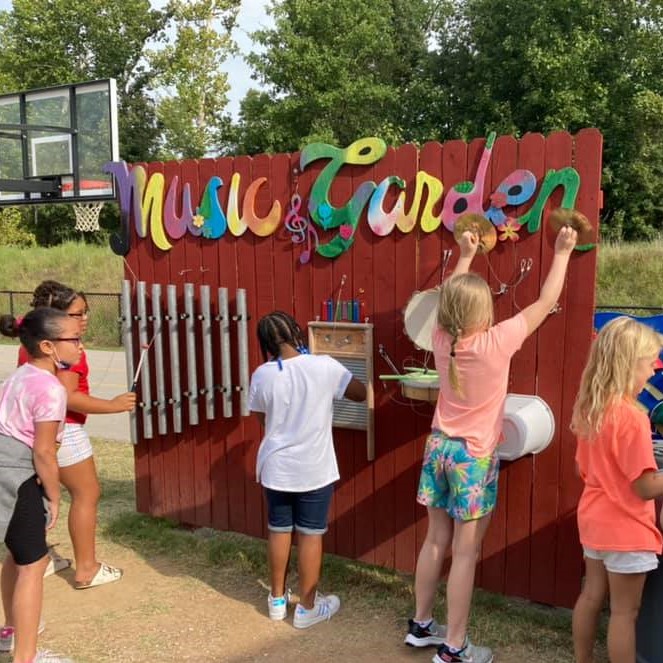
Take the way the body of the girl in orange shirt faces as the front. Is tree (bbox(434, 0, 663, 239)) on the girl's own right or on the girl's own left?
on the girl's own left

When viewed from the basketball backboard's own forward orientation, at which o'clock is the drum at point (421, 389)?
The drum is roughly at 4 o'clock from the basketball backboard.

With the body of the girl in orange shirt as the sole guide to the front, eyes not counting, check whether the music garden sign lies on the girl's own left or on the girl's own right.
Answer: on the girl's own left

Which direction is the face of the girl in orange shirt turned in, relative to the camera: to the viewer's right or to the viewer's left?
to the viewer's right

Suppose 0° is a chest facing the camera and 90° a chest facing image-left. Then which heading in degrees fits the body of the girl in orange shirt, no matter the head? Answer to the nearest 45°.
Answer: approximately 225°

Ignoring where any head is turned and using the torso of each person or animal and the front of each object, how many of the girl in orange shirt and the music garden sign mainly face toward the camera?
1

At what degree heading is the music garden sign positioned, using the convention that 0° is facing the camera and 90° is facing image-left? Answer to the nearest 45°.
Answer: approximately 0°

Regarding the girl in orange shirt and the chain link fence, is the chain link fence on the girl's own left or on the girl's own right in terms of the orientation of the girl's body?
on the girl's own left

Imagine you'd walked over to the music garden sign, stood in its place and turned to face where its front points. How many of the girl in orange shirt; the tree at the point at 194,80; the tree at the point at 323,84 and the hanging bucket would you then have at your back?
2
